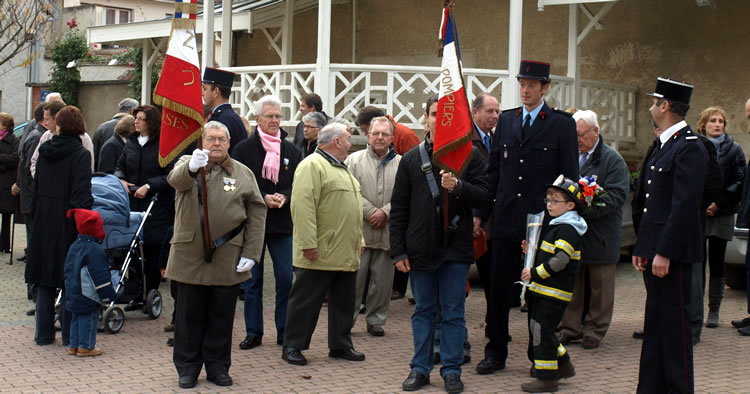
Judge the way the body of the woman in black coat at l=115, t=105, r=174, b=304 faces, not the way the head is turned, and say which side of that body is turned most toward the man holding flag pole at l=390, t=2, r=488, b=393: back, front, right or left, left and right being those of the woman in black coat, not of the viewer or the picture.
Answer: left

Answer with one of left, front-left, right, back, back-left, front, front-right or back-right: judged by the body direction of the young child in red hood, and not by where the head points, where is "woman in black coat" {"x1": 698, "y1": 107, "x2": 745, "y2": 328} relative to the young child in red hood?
front-right

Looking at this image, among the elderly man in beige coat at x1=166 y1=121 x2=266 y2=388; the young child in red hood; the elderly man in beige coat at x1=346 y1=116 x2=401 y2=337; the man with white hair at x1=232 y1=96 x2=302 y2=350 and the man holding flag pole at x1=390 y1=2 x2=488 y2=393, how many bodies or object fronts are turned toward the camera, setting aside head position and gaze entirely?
4

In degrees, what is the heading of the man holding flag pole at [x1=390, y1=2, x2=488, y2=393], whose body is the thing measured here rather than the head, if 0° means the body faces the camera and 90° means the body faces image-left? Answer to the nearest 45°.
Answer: approximately 0°

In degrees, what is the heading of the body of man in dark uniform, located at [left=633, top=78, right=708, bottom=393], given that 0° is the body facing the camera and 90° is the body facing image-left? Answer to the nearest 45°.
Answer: approximately 45°

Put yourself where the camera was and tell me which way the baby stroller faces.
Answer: facing the viewer and to the left of the viewer

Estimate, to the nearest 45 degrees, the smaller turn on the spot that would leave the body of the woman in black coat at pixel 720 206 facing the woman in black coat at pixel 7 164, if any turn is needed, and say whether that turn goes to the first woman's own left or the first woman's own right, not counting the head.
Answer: approximately 45° to the first woman's own right

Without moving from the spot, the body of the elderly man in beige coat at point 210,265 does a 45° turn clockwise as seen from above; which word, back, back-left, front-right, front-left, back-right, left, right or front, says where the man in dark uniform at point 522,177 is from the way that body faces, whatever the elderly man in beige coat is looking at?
back-left
